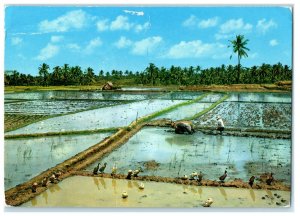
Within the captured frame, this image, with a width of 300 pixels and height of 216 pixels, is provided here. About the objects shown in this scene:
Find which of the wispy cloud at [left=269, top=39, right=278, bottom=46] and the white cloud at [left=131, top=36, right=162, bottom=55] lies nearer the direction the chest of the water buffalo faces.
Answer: the white cloud

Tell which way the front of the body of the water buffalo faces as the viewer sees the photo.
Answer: to the viewer's left
